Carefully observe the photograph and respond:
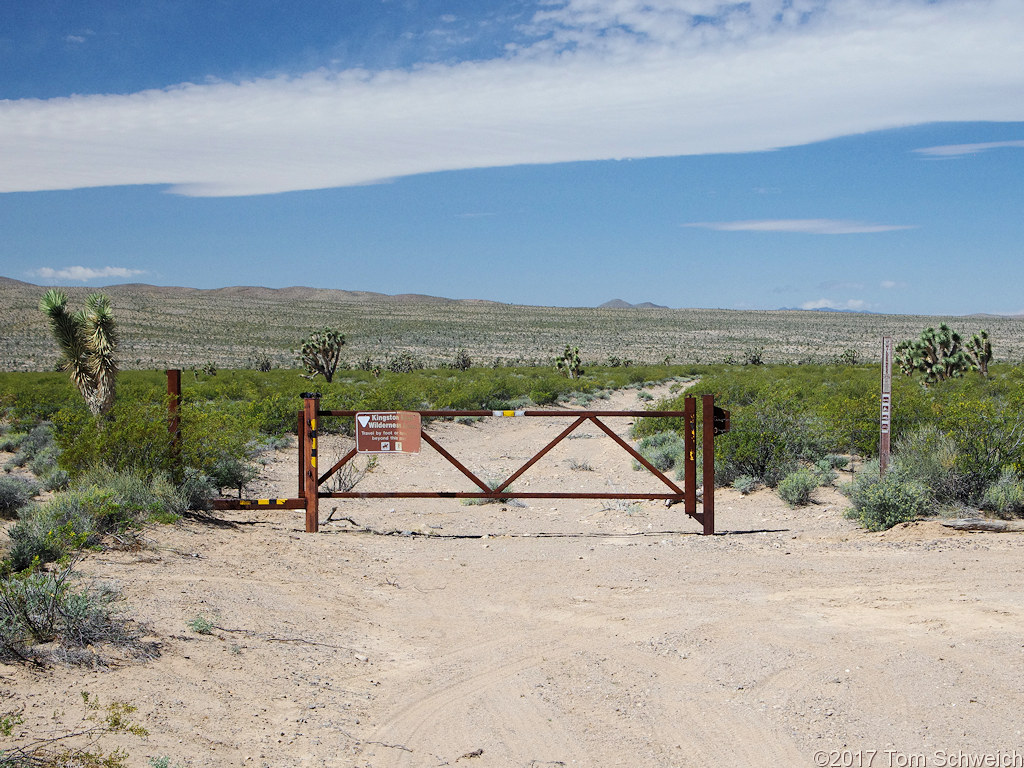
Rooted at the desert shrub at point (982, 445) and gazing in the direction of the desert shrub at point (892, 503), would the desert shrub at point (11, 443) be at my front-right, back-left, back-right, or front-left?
front-right

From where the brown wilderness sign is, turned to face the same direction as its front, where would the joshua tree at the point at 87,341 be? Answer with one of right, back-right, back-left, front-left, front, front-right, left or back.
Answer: back-right

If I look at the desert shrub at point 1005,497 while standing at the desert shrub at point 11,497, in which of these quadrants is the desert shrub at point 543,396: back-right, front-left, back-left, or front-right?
front-left

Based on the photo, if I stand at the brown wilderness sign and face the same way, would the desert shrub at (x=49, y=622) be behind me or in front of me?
in front

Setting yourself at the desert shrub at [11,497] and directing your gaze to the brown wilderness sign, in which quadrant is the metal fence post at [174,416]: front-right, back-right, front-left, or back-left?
front-left

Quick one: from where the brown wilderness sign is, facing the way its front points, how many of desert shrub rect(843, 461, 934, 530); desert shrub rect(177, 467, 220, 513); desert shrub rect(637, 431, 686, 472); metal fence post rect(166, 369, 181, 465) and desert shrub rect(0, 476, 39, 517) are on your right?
3

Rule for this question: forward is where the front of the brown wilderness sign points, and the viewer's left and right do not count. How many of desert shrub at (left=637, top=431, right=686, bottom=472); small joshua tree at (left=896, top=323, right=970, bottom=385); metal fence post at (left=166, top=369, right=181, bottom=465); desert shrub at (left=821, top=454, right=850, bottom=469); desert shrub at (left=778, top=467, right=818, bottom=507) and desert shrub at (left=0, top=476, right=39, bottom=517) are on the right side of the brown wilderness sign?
2

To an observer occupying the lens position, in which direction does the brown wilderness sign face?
facing the viewer

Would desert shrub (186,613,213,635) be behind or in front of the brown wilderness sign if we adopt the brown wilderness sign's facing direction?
in front

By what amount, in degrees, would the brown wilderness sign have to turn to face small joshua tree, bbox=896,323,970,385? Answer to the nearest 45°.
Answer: approximately 135° to its left

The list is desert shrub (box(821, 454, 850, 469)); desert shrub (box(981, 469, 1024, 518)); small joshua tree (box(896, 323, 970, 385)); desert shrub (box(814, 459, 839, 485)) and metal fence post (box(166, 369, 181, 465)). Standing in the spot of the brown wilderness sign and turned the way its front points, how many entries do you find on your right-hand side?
1

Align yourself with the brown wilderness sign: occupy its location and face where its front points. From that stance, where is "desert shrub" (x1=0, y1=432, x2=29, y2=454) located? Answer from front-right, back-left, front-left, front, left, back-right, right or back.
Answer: back-right

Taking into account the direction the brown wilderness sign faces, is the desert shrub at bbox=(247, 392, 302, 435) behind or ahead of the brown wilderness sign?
behind

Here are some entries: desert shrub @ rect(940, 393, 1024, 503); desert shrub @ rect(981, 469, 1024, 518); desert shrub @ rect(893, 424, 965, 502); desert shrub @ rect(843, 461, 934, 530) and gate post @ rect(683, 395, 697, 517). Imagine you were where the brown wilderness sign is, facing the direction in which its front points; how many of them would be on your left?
5

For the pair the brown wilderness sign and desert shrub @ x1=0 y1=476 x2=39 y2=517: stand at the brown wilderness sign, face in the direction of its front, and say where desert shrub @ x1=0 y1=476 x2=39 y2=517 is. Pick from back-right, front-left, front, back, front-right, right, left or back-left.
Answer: right

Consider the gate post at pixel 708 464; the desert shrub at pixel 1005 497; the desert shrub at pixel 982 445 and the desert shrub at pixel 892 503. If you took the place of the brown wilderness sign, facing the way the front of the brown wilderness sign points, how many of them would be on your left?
4

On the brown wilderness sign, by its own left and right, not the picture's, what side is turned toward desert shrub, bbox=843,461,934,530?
left

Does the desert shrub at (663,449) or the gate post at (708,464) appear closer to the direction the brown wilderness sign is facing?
the gate post

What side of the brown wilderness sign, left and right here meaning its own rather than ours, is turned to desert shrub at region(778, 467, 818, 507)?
left
